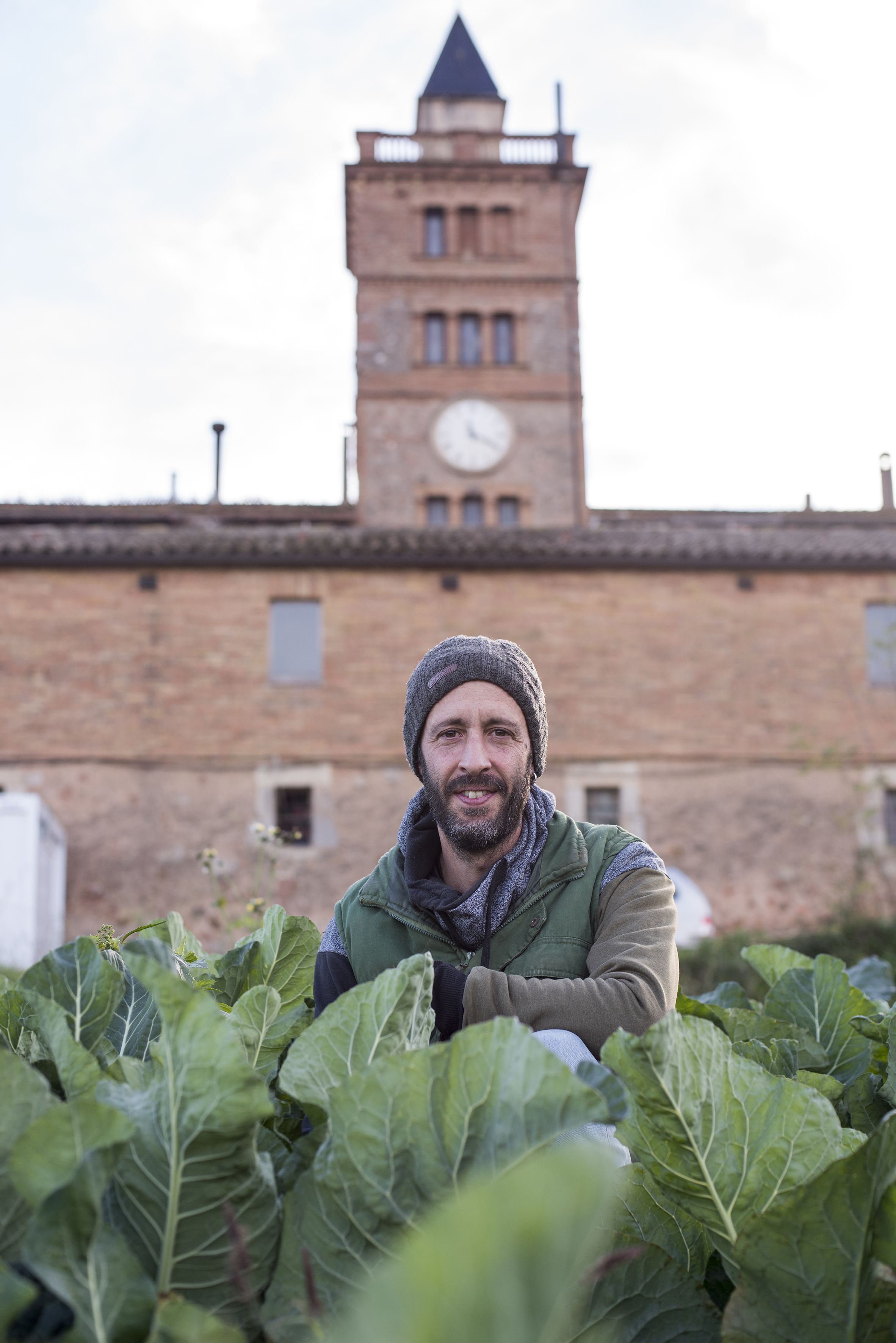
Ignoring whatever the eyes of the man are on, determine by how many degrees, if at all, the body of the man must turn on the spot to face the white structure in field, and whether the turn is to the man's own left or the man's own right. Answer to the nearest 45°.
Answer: approximately 135° to the man's own right

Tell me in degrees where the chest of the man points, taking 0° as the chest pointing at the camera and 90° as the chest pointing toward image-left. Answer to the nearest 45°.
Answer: approximately 0°

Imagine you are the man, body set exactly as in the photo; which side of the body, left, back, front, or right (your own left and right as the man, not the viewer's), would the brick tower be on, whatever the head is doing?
back
